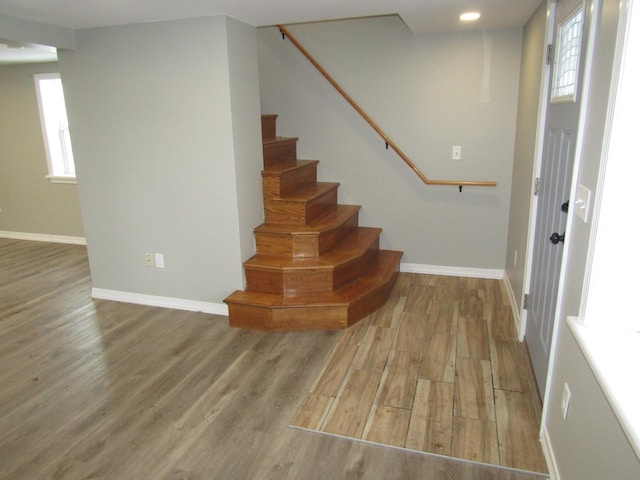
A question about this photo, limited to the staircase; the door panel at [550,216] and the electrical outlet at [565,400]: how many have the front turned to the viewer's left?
2

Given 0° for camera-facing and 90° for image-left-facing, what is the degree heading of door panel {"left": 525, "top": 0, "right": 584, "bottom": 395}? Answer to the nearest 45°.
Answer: approximately 90°

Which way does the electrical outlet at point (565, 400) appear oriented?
to the viewer's left

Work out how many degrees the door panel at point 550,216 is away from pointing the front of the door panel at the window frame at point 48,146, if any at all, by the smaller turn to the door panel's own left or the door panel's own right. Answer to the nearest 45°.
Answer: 0° — it already faces it

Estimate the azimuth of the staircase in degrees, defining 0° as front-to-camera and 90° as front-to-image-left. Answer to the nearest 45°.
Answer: approximately 315°

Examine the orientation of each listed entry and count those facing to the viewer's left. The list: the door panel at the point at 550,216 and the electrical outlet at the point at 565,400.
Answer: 2

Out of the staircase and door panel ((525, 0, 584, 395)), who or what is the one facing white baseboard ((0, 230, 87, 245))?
the door panel
